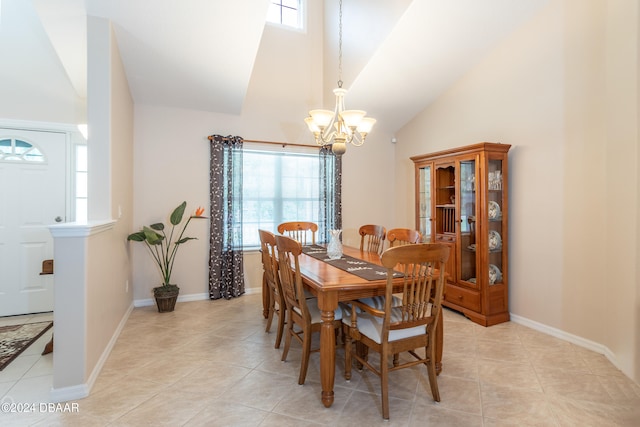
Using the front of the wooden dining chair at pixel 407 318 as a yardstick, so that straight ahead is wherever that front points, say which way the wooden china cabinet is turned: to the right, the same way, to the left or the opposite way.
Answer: to the left

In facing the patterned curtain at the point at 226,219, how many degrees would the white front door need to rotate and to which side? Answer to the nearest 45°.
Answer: approximately 45° to its left

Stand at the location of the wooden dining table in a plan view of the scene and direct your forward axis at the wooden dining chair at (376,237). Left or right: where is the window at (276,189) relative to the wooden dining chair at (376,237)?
left

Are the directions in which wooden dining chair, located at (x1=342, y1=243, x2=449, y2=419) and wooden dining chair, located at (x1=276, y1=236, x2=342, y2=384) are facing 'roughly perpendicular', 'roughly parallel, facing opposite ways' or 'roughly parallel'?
roughly perpendicular

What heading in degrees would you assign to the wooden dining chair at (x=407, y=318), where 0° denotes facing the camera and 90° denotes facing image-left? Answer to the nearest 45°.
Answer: approximately 135°

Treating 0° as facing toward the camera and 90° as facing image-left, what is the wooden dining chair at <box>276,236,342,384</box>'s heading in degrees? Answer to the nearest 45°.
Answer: approximately 225°
